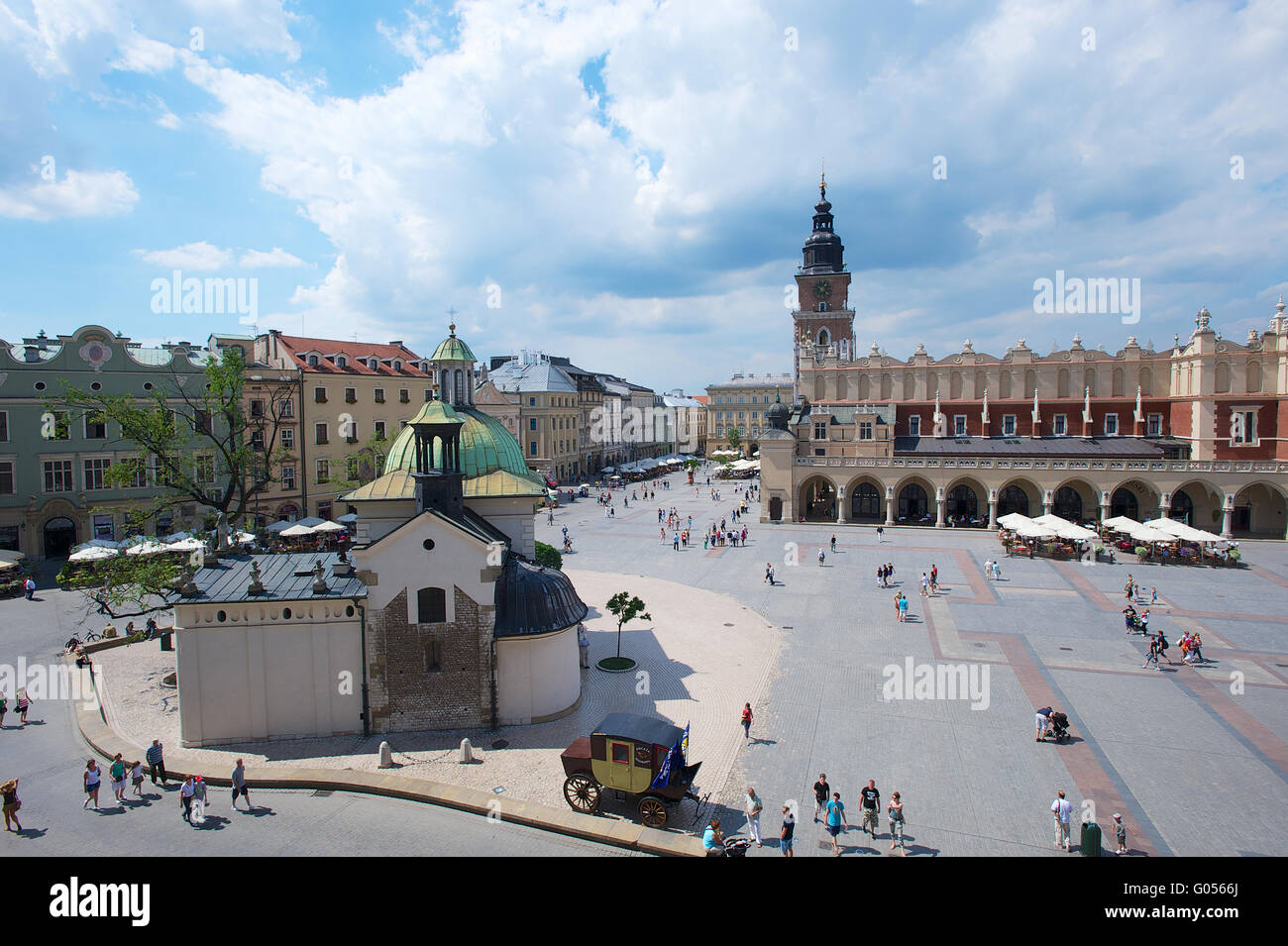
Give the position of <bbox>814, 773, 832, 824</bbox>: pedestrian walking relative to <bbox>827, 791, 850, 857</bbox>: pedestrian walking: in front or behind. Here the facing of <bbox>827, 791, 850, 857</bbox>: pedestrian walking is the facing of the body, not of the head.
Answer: behind

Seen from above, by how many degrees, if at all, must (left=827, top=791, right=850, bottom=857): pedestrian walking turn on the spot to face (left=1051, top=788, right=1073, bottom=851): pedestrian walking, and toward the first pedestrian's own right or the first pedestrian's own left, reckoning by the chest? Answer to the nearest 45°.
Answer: approximately 90° to the first pedestrian's own left

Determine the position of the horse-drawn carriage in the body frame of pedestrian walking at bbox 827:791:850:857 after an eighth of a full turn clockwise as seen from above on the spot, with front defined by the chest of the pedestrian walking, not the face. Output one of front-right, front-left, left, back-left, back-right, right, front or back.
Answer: front-right

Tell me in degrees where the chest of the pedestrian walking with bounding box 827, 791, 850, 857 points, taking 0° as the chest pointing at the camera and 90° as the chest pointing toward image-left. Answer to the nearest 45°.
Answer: approximately 0°

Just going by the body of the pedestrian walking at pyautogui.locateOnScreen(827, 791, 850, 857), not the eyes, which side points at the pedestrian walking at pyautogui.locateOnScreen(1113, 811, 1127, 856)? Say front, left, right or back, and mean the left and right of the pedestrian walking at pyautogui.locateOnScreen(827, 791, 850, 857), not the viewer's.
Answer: left

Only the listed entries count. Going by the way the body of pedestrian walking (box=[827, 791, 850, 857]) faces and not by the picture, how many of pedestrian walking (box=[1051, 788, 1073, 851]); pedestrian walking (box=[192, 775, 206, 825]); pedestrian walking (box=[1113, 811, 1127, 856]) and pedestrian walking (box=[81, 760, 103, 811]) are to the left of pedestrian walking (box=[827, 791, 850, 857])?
2

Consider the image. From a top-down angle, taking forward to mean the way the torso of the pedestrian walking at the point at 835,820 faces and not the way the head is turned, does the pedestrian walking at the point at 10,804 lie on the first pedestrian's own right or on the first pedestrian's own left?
on the first pedestrian's own right

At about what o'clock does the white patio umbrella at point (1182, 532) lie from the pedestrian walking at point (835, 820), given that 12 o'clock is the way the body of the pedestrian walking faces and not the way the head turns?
The white patio umbrella is roughly at 7 o'clock from the pedestrian walking.

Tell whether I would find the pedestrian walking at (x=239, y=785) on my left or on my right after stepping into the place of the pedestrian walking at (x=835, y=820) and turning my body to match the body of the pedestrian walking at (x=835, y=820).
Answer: on my right

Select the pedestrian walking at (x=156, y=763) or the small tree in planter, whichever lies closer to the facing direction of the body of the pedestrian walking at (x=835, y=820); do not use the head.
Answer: the pedestrian walking

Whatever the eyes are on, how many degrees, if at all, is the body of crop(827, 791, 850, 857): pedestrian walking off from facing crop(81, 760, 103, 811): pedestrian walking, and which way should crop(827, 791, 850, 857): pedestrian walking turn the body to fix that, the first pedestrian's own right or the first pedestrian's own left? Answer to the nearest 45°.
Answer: approximately 90° to the first pedestrian's own right

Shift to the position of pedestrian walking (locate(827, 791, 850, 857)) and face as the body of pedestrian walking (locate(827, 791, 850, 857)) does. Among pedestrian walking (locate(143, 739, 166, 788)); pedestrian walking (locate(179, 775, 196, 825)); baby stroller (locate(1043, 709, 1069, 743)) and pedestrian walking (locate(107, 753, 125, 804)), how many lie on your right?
3

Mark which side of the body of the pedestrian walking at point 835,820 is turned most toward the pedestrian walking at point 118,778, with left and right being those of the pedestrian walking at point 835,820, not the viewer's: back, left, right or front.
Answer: right
